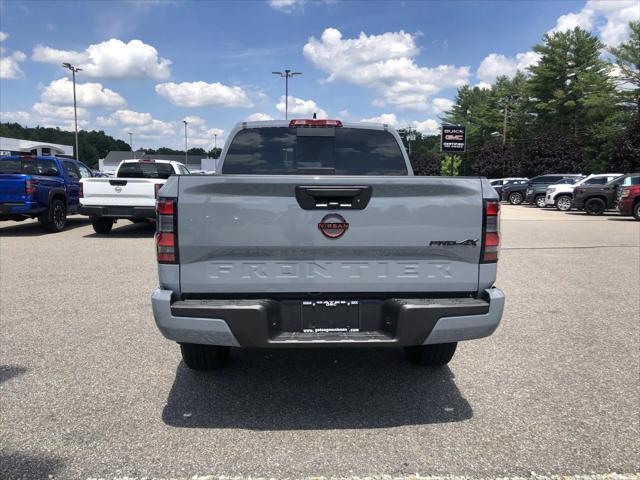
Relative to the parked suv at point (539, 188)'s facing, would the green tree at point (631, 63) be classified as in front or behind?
behind

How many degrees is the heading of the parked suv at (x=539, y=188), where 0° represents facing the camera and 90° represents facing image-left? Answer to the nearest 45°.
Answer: approximately 45°

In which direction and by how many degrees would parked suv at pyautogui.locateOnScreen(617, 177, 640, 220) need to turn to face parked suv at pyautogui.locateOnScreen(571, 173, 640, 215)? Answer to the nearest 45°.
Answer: approximately 90° to its right

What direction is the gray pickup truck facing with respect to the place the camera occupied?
facing away from the viewer

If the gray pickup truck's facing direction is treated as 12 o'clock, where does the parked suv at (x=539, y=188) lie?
The parked suv is roughly at 1 o'clock from the gray pickup truck.

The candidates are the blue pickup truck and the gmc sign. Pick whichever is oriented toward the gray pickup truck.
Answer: the gmc sign

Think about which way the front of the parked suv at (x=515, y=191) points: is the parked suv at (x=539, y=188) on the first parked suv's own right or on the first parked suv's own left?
on the first parked suv's own left
